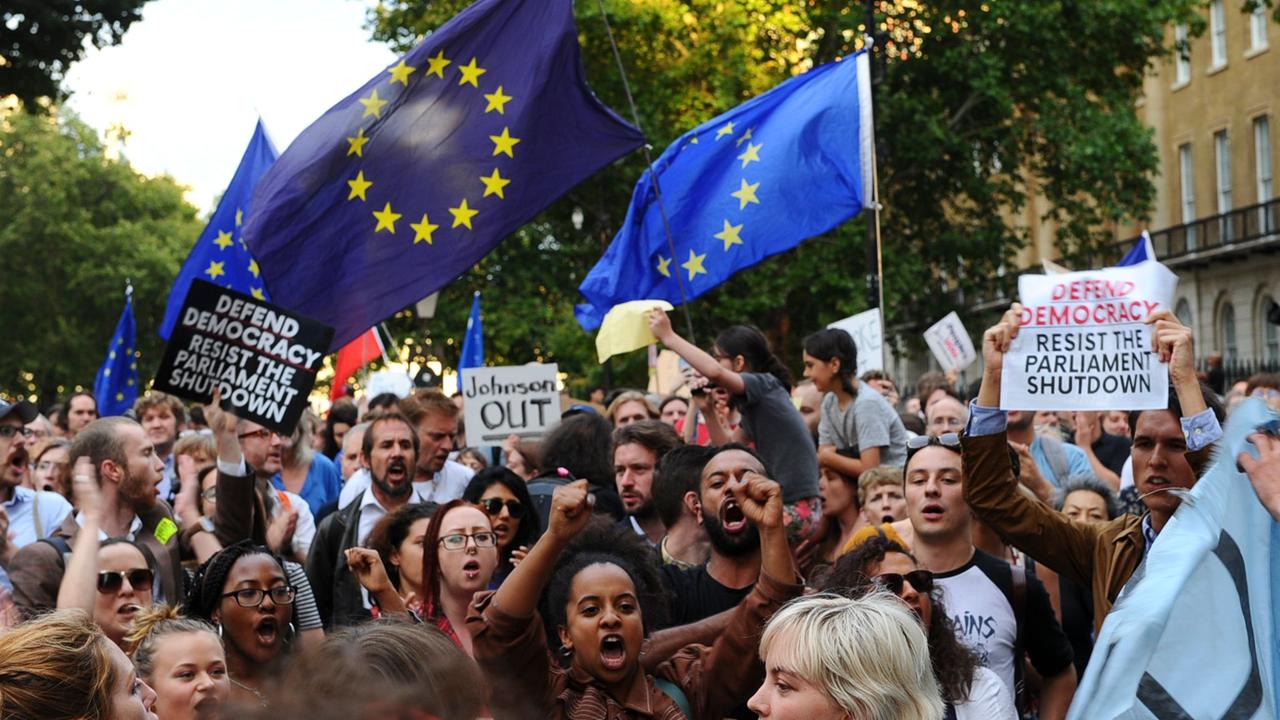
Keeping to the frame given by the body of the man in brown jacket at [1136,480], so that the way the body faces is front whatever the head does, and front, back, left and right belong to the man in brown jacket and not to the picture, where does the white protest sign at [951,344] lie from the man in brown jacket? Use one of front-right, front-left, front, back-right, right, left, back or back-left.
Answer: back-right

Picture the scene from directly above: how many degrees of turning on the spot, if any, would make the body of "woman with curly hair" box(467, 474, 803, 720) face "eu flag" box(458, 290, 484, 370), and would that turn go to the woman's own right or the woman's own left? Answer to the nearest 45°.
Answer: approximately 180°

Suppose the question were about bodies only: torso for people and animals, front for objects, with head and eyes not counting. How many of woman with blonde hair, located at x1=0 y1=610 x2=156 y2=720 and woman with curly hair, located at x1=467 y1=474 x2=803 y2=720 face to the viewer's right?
1

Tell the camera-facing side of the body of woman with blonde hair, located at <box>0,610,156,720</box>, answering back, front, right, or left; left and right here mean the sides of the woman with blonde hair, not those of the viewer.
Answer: right

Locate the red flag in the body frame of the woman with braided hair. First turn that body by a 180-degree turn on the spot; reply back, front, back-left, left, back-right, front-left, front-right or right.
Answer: front-right

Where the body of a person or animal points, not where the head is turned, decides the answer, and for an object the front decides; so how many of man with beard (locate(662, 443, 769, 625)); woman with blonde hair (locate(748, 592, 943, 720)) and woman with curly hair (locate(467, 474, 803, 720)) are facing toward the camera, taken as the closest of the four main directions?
2

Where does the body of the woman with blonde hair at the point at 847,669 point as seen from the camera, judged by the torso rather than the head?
to the viewer's left

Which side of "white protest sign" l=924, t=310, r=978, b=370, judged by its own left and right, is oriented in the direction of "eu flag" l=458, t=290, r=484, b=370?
right

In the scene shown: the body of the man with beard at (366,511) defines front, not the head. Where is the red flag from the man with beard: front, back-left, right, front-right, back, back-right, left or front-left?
back-left
